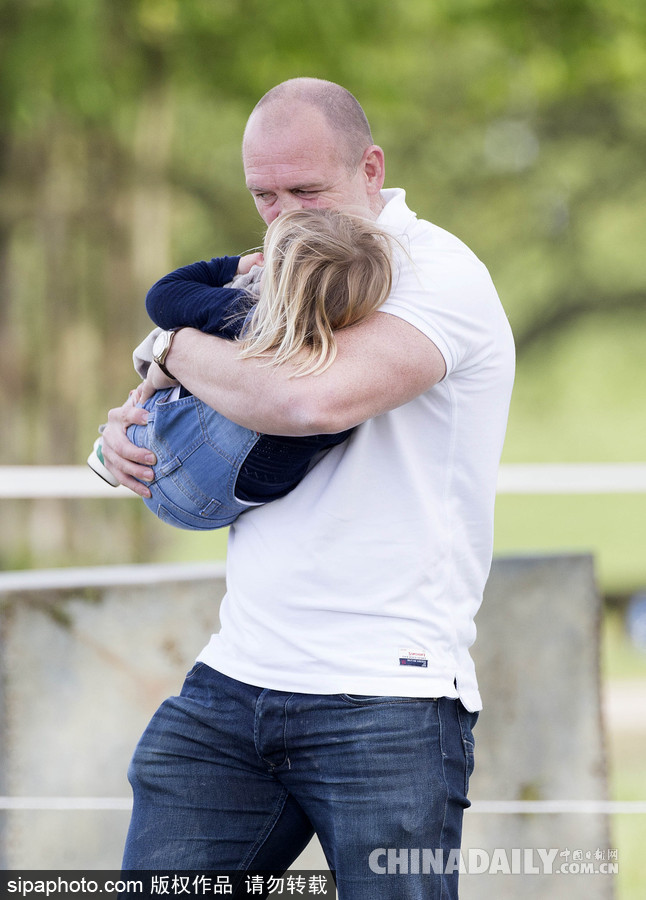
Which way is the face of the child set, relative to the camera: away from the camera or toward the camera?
away from the camera

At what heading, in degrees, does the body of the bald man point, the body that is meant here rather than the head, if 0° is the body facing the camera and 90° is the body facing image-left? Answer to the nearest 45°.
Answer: approximately 45°
